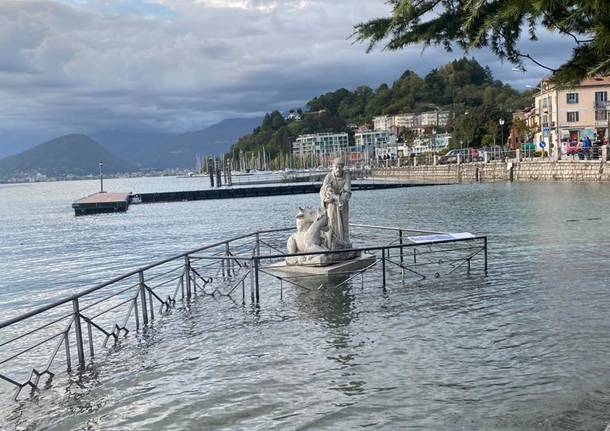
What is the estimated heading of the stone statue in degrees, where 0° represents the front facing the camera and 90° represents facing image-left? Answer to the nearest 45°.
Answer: approximately 0°
